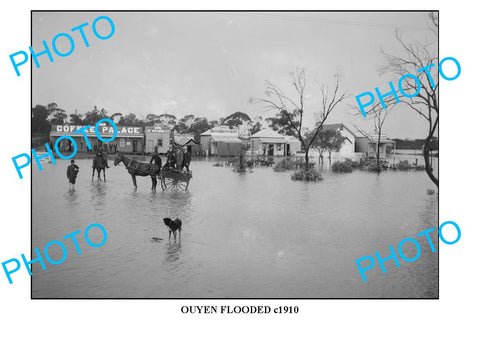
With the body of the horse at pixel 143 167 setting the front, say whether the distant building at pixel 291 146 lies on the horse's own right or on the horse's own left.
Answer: on the horse's own right

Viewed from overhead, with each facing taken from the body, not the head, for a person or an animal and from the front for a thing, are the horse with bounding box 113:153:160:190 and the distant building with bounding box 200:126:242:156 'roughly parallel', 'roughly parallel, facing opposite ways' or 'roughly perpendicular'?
roughly perpendicular

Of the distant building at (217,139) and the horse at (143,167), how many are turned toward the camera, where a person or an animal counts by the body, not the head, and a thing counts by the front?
1

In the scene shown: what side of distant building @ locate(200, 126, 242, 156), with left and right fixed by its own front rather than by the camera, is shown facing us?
front

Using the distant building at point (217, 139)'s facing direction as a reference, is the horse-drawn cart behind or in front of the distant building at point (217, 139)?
in front

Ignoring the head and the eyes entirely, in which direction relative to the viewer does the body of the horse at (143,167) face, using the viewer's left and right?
facing to the left of the viewer
